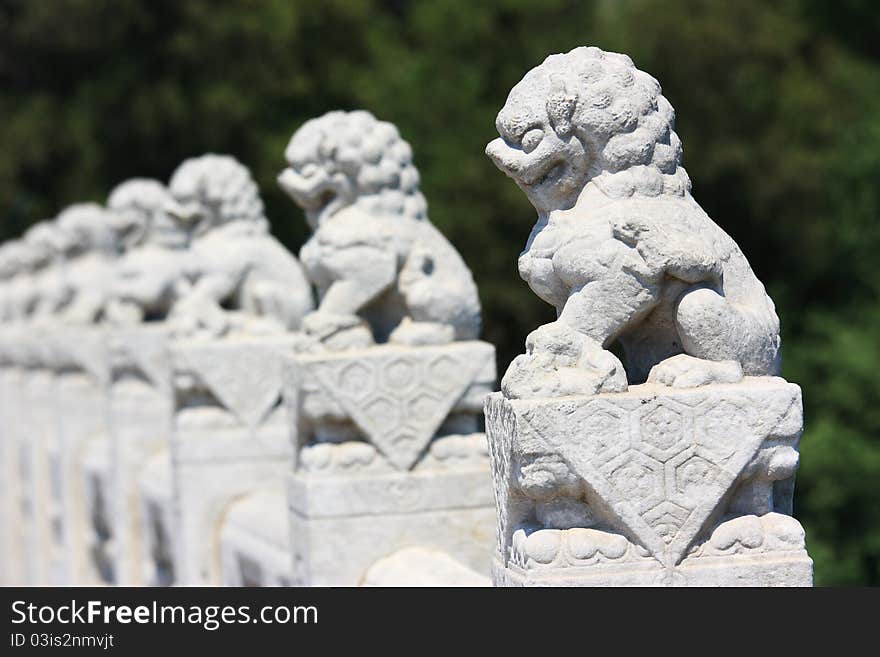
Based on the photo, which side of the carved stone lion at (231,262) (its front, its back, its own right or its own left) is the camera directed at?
left

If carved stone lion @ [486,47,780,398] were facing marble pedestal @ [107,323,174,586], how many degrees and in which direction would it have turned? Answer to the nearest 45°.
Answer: approximately 45° to its right

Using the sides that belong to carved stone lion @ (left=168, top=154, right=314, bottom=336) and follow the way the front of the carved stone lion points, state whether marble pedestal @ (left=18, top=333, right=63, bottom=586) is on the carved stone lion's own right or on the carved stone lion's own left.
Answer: on the carved stone lion's own right

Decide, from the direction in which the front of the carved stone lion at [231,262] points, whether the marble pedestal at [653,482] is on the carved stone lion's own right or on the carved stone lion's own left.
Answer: on the carved stone lion's own left

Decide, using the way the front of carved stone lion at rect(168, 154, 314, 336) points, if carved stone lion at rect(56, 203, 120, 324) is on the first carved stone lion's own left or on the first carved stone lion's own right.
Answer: on the first carved stone lion's own right

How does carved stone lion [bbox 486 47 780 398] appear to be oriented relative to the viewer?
to the viewer's left

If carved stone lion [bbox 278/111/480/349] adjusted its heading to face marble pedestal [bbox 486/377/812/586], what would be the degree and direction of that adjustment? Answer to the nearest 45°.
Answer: approximately 90° to its left

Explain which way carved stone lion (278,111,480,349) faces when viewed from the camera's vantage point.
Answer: facing to the left of the viewer

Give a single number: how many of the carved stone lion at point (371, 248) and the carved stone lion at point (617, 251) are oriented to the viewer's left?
2
